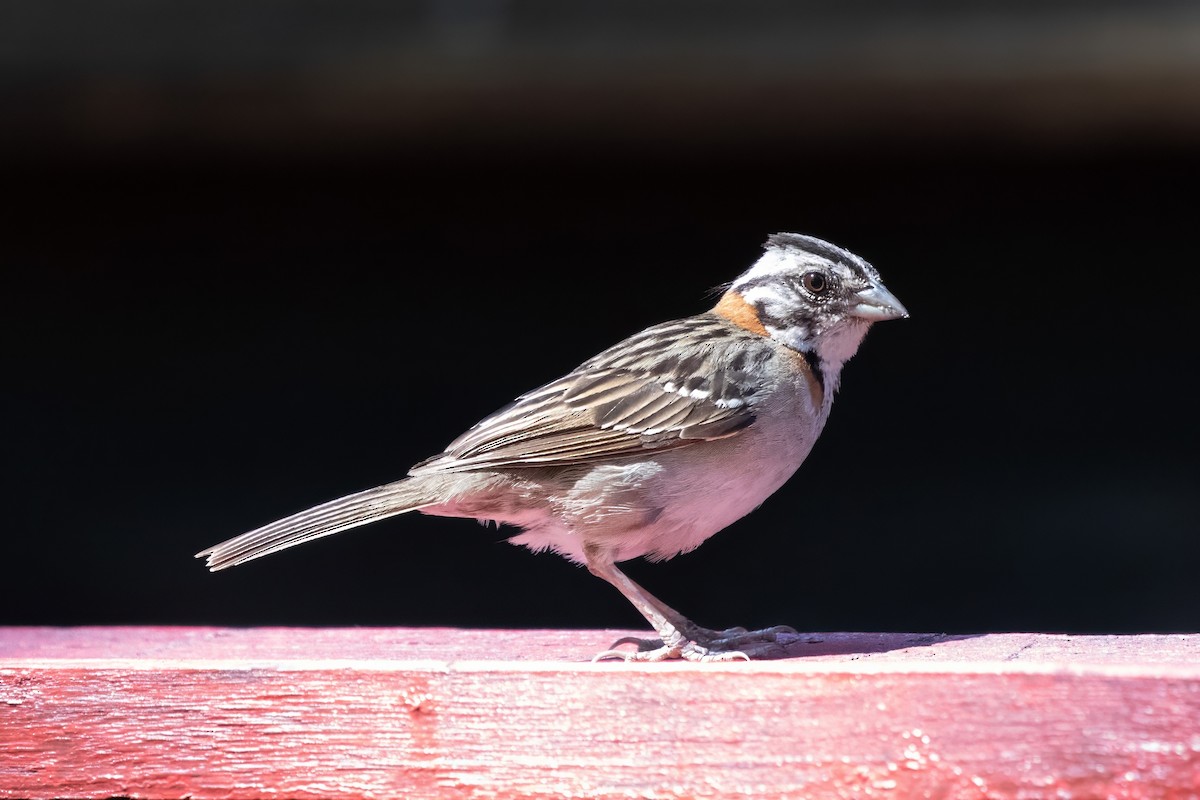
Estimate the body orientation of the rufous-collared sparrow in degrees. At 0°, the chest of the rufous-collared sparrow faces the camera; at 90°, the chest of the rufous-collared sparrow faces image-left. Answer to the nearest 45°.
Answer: approximately 270°
